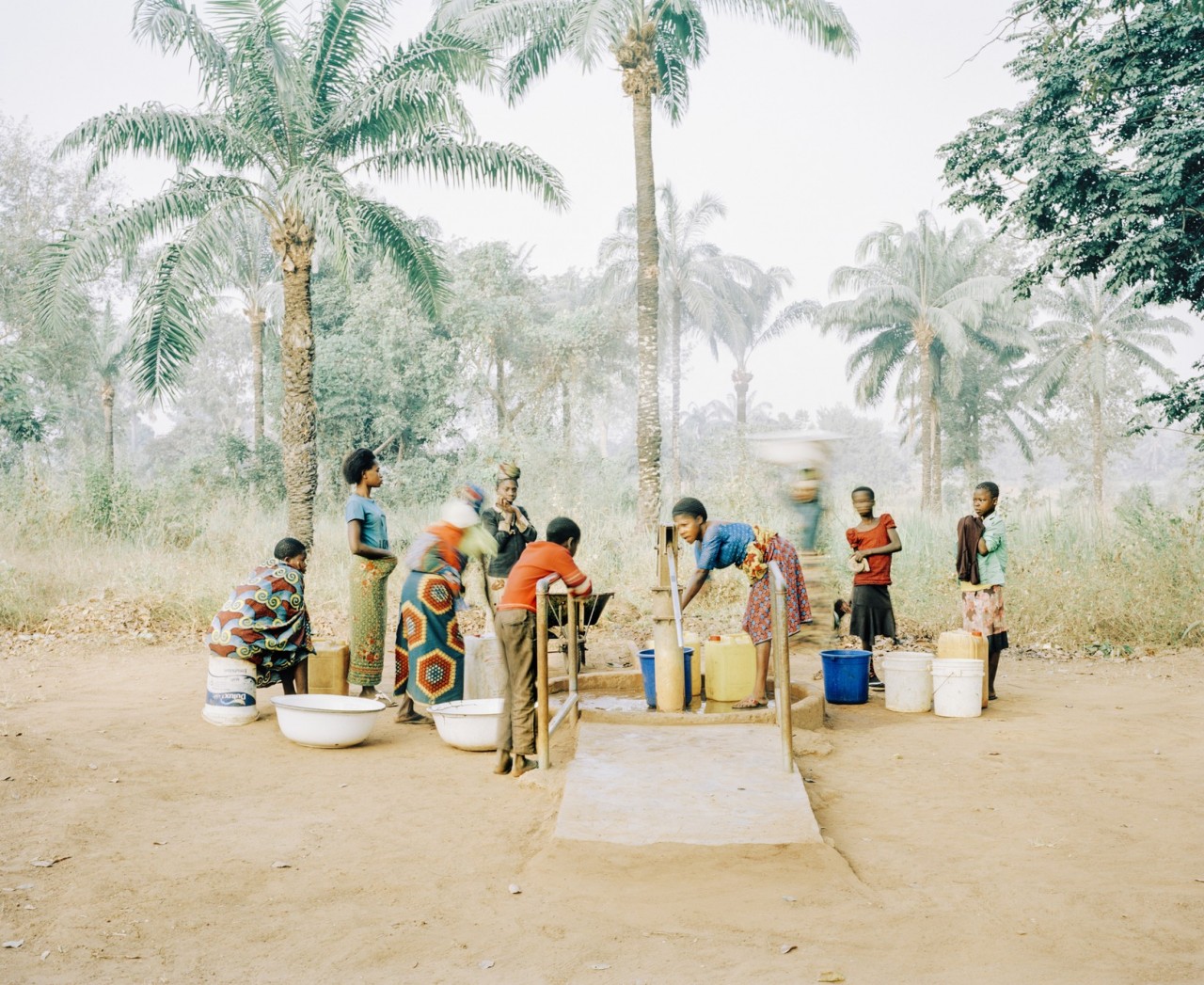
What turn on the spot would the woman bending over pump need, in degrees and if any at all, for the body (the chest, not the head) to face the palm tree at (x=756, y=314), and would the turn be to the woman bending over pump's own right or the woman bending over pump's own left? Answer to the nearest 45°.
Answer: approximately 90° to the woman bending over pump's own right

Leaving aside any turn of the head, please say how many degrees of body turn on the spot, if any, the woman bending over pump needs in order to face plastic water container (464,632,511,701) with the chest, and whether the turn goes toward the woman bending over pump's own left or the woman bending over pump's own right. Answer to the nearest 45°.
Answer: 0° — they already face it

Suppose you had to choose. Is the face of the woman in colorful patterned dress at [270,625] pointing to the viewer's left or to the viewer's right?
to the viewer's right

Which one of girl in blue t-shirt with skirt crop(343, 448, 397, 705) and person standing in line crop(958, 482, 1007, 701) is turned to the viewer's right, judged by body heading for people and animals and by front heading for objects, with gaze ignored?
the girl in blue t-shirt with skirt

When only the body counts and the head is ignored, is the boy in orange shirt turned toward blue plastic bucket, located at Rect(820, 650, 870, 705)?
yes

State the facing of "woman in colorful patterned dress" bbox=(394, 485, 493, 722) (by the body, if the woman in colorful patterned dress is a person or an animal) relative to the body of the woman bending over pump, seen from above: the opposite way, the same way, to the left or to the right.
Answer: the opposite way

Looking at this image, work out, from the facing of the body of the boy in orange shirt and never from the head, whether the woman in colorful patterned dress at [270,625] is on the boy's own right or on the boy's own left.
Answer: on the boy's own left

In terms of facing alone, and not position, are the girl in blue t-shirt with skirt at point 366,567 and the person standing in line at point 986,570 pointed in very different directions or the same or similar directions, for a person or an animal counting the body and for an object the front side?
very different directions

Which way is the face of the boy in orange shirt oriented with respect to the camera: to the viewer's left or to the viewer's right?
to the viewer's right

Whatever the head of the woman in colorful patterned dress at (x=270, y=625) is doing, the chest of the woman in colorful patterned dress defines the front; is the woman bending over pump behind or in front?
in front

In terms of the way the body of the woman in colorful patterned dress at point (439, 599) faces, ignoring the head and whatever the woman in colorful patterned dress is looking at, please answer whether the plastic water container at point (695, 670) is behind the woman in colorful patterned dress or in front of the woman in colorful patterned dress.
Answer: in front

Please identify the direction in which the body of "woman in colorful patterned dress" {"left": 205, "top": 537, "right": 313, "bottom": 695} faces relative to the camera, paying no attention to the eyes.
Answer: to the viewer's right

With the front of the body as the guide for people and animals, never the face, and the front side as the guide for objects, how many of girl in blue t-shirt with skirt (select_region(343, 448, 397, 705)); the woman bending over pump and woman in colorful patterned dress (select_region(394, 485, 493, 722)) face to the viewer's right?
2

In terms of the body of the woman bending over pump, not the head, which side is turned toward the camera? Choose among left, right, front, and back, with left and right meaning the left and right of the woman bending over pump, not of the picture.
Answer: left

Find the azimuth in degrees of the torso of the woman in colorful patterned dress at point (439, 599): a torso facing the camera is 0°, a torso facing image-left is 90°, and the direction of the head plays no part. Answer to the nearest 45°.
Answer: approximately 270°
